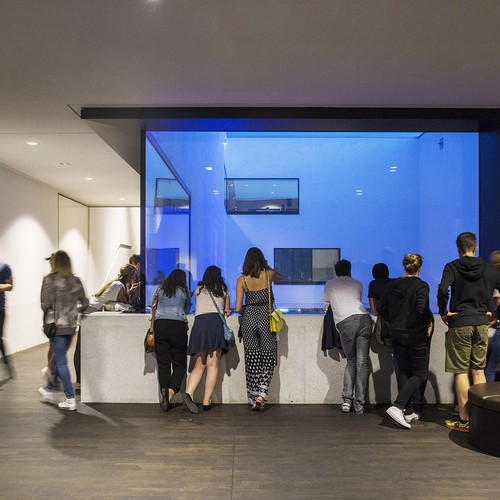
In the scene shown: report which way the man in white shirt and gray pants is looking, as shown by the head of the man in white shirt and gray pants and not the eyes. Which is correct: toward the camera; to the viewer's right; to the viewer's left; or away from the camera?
away from the camera

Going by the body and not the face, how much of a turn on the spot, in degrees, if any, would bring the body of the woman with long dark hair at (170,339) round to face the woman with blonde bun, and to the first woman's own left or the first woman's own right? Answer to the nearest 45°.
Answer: approximately 90° to the first woman's own right

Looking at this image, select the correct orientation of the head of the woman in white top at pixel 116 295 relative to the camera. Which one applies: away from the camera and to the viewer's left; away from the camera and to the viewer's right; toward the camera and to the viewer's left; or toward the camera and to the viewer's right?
away from the camera and to the viewer's right

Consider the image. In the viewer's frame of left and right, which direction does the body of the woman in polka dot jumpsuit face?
facing away from the viewer

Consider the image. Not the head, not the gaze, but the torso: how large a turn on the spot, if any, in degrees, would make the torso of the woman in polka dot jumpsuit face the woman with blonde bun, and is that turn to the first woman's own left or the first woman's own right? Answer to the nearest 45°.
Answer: approximately 90° to the first woman's own right

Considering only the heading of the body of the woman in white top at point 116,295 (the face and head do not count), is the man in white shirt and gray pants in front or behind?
in front

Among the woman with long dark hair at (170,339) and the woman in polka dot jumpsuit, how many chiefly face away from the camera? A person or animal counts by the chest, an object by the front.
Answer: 2

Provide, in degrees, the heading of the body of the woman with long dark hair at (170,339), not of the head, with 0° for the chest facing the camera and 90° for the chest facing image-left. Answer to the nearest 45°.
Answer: approximately 180°

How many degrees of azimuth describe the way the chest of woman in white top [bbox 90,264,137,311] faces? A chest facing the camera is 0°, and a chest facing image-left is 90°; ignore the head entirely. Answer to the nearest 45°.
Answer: approximately 270°

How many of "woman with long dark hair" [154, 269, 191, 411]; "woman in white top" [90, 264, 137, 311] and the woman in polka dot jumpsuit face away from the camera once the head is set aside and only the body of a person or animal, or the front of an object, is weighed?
2

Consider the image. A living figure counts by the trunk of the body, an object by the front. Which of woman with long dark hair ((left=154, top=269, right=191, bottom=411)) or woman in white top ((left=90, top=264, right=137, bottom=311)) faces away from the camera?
the woman with long dark hair
